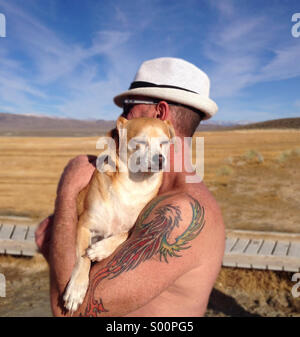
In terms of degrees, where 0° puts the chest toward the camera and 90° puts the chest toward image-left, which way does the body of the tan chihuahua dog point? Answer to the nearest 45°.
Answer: approximately 0°

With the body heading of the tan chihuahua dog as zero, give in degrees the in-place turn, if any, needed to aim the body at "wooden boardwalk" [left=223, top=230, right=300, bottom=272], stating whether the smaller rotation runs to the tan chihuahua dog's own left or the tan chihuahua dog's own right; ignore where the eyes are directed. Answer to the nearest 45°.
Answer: approximately 135° to the tan chihuahua dog's own left

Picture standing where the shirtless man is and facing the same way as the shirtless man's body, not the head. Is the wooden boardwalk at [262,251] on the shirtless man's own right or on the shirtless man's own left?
on the shirtless man's own right
